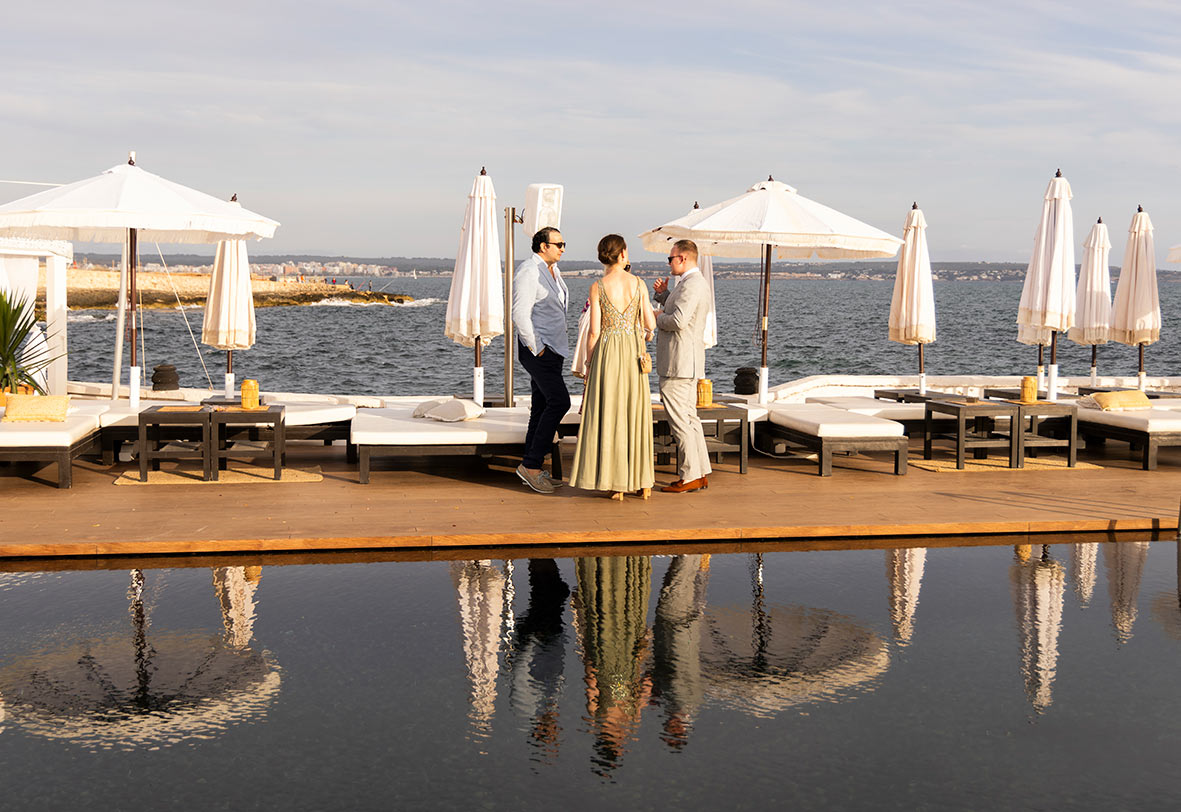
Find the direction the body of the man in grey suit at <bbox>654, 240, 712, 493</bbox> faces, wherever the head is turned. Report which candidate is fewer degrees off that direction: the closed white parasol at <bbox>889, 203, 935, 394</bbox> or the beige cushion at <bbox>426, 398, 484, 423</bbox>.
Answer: the beige cushion

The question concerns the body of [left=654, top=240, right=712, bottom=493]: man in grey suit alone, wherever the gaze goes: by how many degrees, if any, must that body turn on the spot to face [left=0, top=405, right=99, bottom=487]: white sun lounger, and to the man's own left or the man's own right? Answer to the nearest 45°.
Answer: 0° — they already face it

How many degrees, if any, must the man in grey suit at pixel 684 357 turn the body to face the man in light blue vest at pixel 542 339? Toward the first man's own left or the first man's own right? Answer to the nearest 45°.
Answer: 0° — they already face them

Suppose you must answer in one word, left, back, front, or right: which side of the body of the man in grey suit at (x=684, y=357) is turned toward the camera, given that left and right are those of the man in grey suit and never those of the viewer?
left

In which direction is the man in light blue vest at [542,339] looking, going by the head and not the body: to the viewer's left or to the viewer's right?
to the viewer's right

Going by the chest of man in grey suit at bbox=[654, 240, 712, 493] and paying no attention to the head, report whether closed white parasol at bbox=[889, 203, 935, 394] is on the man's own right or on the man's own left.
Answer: on the man's own right

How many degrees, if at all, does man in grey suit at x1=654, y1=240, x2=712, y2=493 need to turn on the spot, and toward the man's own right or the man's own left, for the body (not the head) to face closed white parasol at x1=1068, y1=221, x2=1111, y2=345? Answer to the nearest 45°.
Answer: approximately 135° to the man's own right

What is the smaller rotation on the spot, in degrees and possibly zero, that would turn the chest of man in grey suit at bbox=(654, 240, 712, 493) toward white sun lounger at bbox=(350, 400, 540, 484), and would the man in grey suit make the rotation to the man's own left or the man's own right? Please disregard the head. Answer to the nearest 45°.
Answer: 0° — they already face it

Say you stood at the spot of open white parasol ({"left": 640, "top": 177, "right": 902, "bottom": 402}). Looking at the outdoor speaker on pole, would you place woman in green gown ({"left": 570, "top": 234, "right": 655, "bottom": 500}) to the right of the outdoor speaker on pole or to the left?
left

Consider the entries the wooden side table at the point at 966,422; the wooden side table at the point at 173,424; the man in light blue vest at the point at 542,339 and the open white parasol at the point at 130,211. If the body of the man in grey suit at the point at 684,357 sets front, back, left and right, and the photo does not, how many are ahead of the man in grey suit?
3

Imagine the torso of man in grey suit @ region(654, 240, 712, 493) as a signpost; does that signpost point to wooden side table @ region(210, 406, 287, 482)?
yes

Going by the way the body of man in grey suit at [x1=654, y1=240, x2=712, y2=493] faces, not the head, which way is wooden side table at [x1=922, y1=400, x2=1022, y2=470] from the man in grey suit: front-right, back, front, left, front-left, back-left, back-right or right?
back-right

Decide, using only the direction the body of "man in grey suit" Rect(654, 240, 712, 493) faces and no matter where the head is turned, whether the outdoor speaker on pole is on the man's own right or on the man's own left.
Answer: on the man's own right
